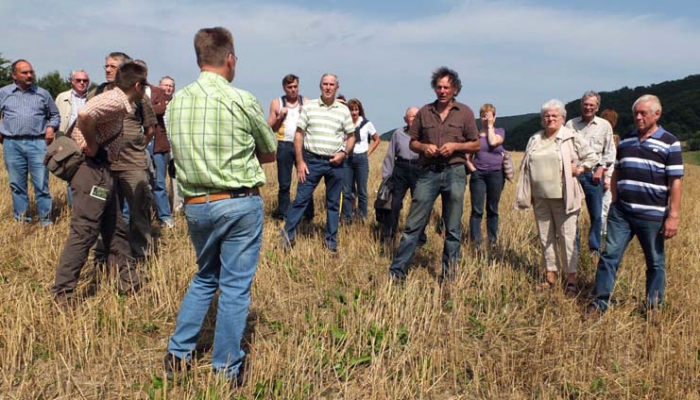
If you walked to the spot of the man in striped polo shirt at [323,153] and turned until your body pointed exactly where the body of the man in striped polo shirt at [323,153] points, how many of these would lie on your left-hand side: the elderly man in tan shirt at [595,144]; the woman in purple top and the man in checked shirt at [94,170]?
2

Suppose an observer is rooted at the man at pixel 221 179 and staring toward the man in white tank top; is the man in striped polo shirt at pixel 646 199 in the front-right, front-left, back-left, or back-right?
front-right

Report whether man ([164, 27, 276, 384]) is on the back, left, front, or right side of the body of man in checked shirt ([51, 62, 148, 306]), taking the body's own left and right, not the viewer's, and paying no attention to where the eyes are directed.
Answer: right

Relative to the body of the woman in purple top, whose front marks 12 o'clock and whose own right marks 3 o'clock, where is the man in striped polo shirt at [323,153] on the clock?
The man in striped polo shirt is roughly at 2 o'clock from the woman in purple top.

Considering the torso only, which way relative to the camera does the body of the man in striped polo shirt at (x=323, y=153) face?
toward the camera

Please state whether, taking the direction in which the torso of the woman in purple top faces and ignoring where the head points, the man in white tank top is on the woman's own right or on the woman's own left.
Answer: on the woman's own right

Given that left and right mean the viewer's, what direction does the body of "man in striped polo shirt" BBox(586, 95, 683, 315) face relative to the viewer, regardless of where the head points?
facing the viewer and to the left of the viewer

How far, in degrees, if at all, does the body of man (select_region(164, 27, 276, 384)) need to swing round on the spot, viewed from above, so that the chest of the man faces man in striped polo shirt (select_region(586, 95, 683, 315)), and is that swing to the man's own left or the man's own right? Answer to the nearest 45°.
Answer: approximately 45° to the man's own right

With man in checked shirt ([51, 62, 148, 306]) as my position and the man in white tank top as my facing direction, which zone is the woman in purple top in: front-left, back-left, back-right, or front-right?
front-right

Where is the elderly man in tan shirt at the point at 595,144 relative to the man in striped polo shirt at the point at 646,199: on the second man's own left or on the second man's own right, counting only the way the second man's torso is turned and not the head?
on the second man's own right

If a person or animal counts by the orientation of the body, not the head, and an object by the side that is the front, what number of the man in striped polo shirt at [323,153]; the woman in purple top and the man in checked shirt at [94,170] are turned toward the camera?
2

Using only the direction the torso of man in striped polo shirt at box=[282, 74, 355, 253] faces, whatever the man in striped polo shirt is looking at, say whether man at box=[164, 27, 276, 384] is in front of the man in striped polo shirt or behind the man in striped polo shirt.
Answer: in front

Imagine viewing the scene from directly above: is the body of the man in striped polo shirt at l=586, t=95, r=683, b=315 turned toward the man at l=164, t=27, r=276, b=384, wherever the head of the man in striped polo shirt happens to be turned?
yes

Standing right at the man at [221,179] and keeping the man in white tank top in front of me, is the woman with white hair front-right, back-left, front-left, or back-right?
front-right

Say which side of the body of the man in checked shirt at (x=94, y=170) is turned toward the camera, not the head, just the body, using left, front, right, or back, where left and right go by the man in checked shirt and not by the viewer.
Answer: right

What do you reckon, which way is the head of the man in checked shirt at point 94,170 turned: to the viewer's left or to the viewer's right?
to the viewer's right

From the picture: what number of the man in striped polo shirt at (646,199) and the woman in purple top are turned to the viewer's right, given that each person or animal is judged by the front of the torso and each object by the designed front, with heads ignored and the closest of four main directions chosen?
0
